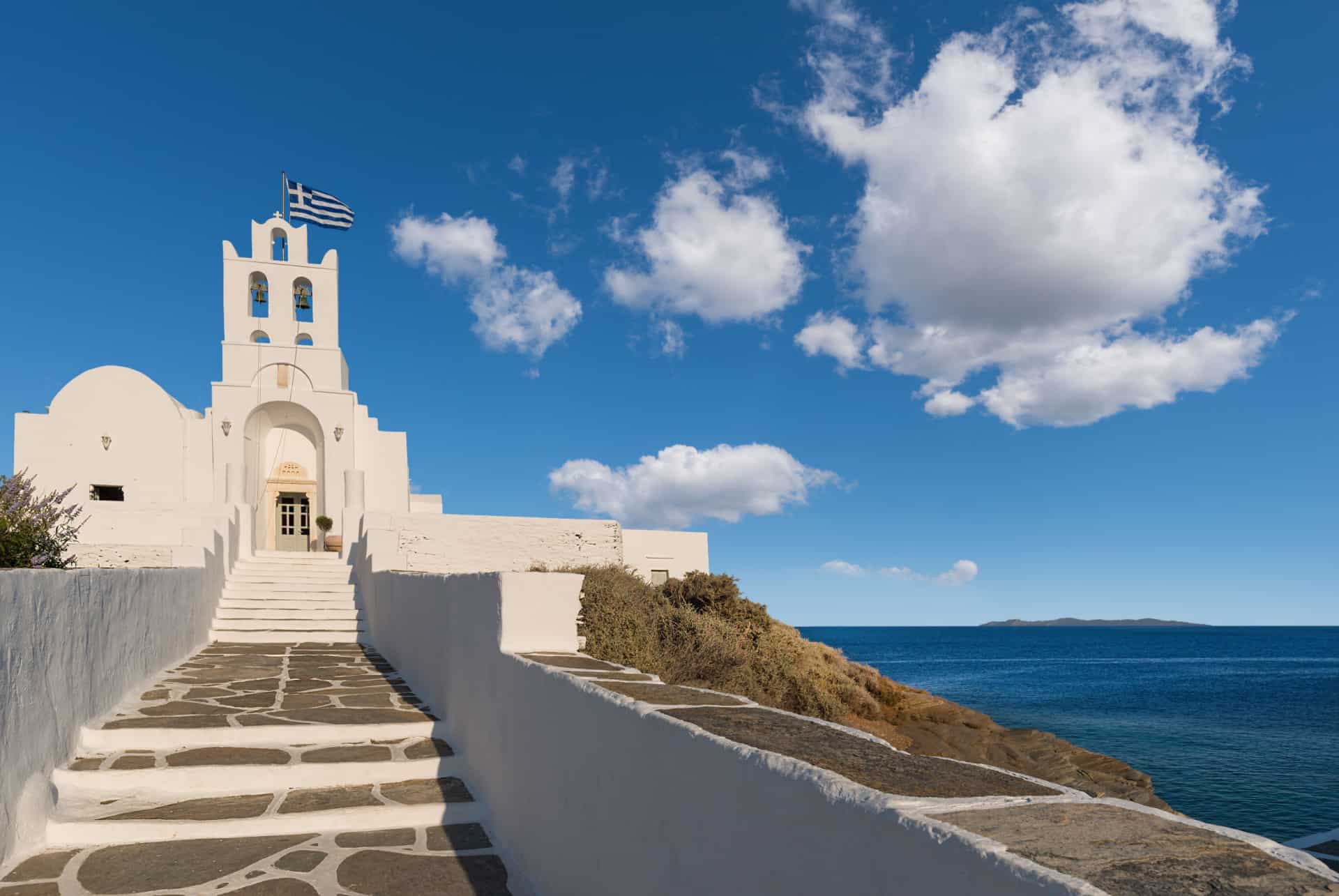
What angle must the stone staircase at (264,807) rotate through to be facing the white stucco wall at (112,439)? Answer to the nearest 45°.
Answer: approximately 180°

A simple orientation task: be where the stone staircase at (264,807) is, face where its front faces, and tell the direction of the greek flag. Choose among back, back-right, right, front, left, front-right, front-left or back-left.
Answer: back

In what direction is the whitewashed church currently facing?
toward the camera

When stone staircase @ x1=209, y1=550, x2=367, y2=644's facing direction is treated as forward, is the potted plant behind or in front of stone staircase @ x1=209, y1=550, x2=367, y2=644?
behind

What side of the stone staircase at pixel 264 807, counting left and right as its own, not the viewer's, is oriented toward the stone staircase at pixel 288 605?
back

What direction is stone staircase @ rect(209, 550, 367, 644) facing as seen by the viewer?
toward the camera

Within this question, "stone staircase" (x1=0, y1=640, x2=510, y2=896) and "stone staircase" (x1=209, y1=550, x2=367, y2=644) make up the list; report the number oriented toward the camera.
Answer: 2
